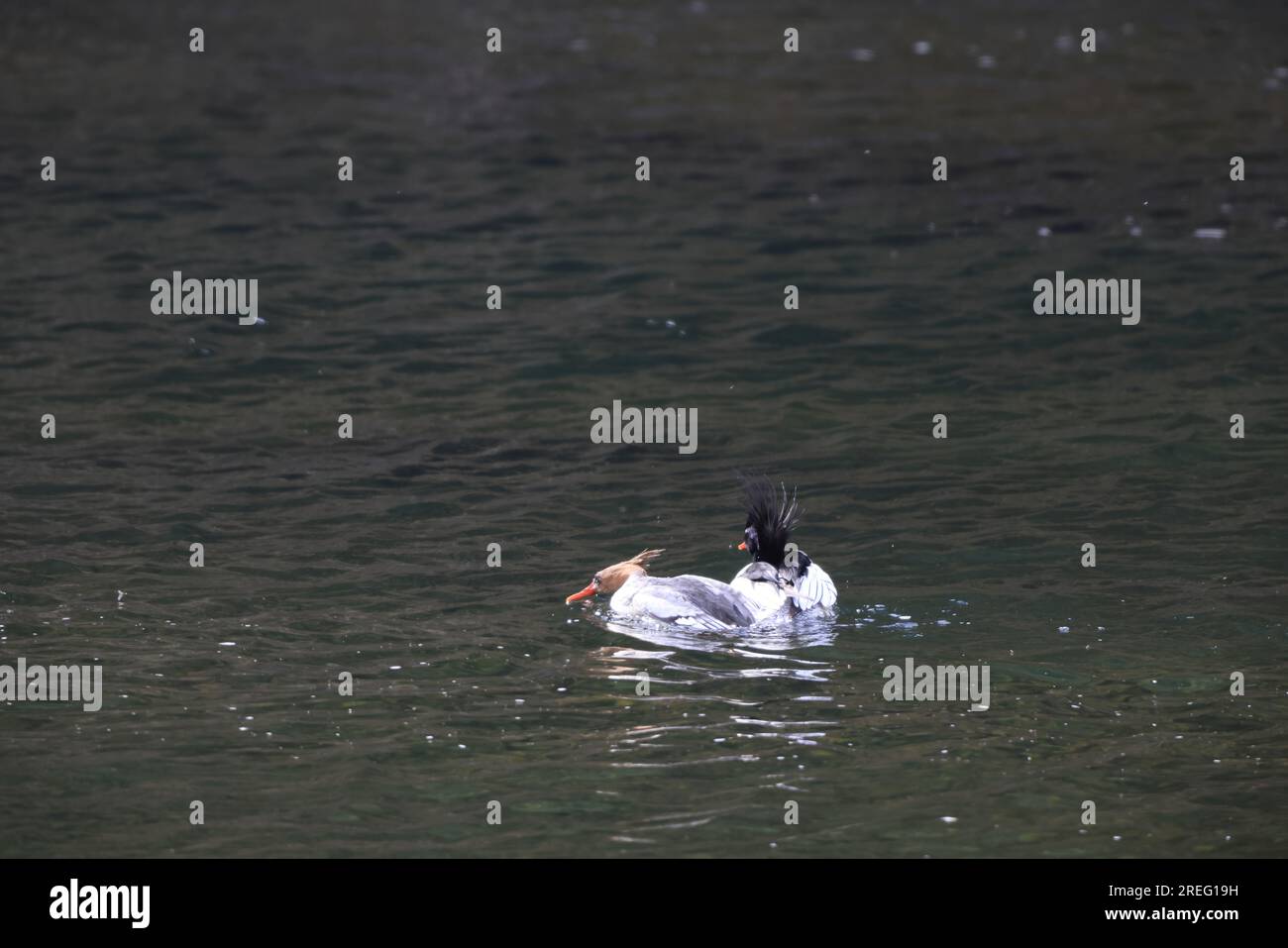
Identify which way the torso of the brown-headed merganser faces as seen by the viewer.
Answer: to the viewer's left

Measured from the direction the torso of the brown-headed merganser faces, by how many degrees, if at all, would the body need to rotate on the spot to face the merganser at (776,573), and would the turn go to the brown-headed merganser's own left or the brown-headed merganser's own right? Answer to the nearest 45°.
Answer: approximately 135° to the brown-headed merganser's own right
